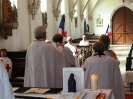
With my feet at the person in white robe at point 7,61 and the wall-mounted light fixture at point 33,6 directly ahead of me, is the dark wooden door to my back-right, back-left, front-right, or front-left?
front-right

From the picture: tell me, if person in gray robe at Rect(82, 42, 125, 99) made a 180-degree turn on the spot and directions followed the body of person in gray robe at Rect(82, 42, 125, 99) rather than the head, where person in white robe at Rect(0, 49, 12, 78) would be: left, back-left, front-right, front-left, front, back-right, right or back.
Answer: back-right

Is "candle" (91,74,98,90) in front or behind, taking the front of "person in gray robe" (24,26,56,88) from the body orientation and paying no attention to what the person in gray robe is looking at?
behind

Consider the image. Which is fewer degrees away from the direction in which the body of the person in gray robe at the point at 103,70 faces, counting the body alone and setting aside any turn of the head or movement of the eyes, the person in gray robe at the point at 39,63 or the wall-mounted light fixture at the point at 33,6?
the wall-mounted light fixture

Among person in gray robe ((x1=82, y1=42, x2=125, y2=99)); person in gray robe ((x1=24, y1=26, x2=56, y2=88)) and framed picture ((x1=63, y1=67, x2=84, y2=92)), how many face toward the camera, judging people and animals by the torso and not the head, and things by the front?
1

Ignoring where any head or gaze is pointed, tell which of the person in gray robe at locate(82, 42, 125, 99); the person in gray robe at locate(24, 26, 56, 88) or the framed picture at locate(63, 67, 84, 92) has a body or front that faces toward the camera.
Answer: the framed picture

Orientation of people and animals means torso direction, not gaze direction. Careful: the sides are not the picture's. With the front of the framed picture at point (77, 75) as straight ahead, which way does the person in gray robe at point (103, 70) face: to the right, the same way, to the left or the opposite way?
the opposite way

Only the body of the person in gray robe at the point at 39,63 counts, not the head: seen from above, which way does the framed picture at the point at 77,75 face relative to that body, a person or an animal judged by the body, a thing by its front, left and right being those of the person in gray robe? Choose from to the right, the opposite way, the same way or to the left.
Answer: the opposite way

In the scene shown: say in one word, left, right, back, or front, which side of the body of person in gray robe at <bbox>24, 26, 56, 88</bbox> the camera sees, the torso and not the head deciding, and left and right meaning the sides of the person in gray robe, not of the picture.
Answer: back

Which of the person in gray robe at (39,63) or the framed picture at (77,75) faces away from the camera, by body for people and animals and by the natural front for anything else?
the person in gray robe

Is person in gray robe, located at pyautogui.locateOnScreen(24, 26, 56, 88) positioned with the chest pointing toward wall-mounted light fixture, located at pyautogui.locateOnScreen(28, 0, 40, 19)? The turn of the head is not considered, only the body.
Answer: yes

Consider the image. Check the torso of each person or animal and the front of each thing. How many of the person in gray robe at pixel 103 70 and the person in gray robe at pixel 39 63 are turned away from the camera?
2

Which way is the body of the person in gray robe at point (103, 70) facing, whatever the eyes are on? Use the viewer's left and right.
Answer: facing away from the viewer

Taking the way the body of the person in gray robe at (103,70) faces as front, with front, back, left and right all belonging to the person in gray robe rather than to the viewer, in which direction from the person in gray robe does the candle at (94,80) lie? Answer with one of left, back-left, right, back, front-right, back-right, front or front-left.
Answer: back

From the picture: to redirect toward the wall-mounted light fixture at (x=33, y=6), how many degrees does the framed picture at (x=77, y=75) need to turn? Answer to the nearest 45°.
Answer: approximately 180°

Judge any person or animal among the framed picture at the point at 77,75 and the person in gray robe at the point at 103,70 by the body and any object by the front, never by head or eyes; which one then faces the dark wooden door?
the person in gray robe

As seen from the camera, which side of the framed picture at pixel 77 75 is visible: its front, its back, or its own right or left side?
front
